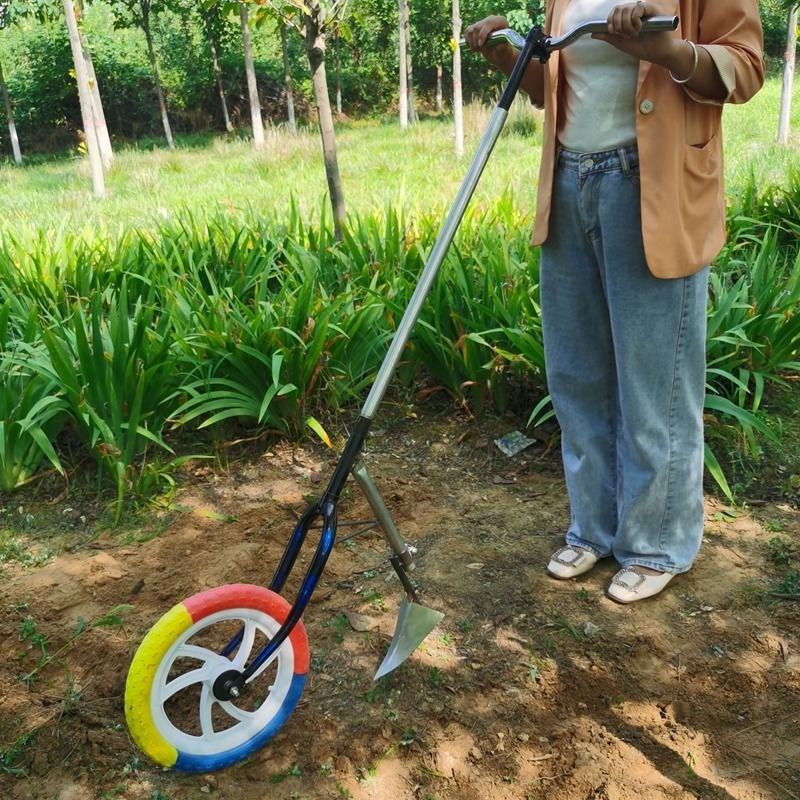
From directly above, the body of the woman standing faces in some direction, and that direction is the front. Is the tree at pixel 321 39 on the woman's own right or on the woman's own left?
on the woman's own right

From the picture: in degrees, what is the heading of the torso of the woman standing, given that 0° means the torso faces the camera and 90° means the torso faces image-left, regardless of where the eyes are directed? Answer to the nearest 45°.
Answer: approximately 45°
